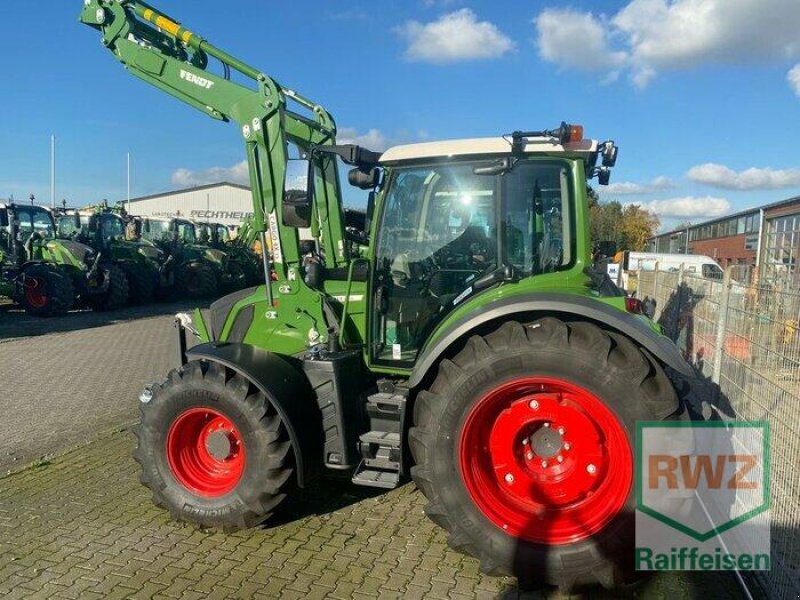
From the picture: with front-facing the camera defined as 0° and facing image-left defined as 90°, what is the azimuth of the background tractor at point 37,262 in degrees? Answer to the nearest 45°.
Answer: approximately 315°

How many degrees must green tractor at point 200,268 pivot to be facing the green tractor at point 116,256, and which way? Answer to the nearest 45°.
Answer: approximately 90° to its right

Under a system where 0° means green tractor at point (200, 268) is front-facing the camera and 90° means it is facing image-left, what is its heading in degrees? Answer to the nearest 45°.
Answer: approximately 315°

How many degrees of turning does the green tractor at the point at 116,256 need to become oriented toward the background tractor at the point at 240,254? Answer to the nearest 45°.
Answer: approximately 90° to its left

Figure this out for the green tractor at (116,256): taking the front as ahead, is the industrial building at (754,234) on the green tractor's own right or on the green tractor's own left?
on the green tractor's own left

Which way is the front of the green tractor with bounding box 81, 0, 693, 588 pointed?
to the viewer's left
